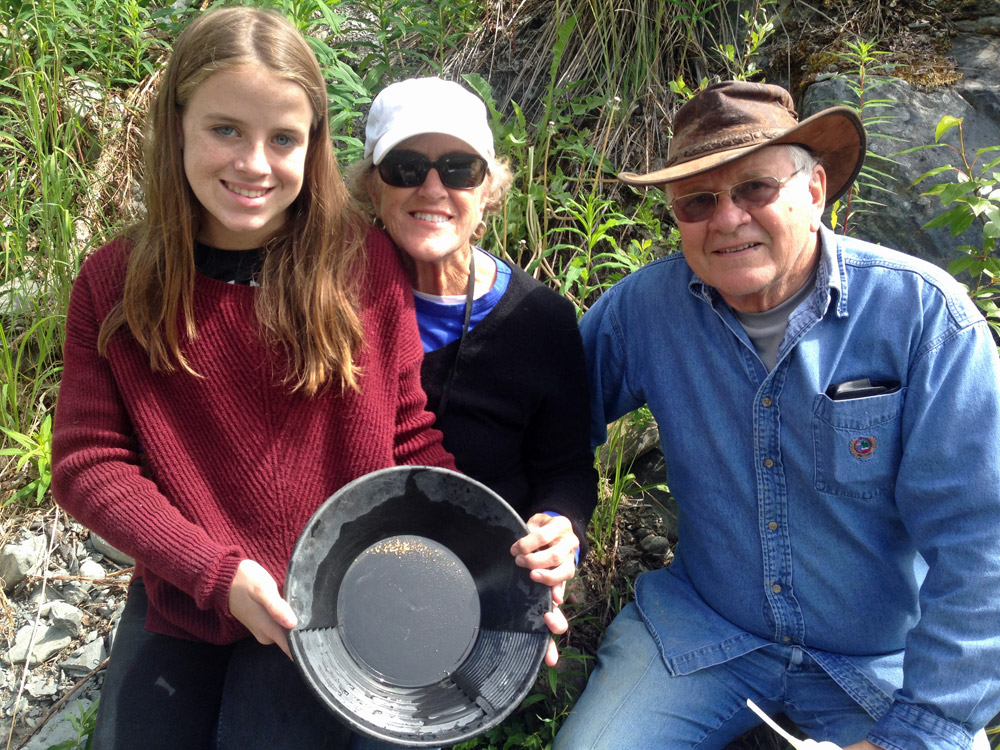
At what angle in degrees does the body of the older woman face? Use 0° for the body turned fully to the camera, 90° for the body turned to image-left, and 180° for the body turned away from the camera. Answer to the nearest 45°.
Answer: approximately 0°

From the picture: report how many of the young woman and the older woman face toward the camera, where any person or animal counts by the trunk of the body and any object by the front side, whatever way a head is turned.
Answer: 2

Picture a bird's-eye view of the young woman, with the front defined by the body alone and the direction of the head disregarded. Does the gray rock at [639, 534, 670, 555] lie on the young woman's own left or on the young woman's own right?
on the young woman's own left

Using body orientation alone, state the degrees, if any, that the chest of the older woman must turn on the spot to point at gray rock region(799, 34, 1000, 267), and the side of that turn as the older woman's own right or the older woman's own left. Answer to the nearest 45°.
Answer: approximately 135° to the older woman's own left
